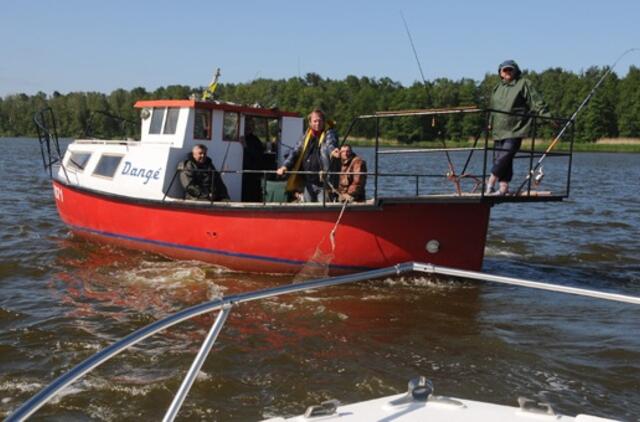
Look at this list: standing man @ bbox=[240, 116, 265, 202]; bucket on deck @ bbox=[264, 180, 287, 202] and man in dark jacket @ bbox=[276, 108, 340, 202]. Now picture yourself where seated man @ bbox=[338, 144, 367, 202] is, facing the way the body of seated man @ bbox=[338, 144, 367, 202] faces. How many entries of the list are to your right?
3

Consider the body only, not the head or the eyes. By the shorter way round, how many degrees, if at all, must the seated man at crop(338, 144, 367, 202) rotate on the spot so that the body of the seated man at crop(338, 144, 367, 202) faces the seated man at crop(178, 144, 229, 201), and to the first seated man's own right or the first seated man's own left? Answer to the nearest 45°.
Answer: approximately 90° to the first seated man's own right

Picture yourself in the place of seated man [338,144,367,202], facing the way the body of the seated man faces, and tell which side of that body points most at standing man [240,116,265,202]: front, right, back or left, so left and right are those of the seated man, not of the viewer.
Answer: right

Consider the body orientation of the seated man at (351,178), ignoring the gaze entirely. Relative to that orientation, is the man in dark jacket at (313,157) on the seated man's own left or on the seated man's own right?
on the seated man's own right

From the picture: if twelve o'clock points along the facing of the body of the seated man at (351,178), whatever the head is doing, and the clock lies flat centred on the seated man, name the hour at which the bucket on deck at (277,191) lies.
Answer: The bucket on deck is roughly at 3 o'clock from the seated man.

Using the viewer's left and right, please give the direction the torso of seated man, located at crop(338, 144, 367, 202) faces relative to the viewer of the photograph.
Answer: facing the viewer and to the left of the viewer

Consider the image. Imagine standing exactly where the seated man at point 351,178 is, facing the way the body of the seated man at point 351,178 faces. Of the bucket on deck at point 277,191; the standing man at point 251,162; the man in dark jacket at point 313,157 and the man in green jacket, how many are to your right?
3

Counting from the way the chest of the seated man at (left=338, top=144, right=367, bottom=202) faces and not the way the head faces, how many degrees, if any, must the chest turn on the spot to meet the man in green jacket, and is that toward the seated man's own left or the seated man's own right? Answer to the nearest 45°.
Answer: approximately 135° to the seated man's own left
